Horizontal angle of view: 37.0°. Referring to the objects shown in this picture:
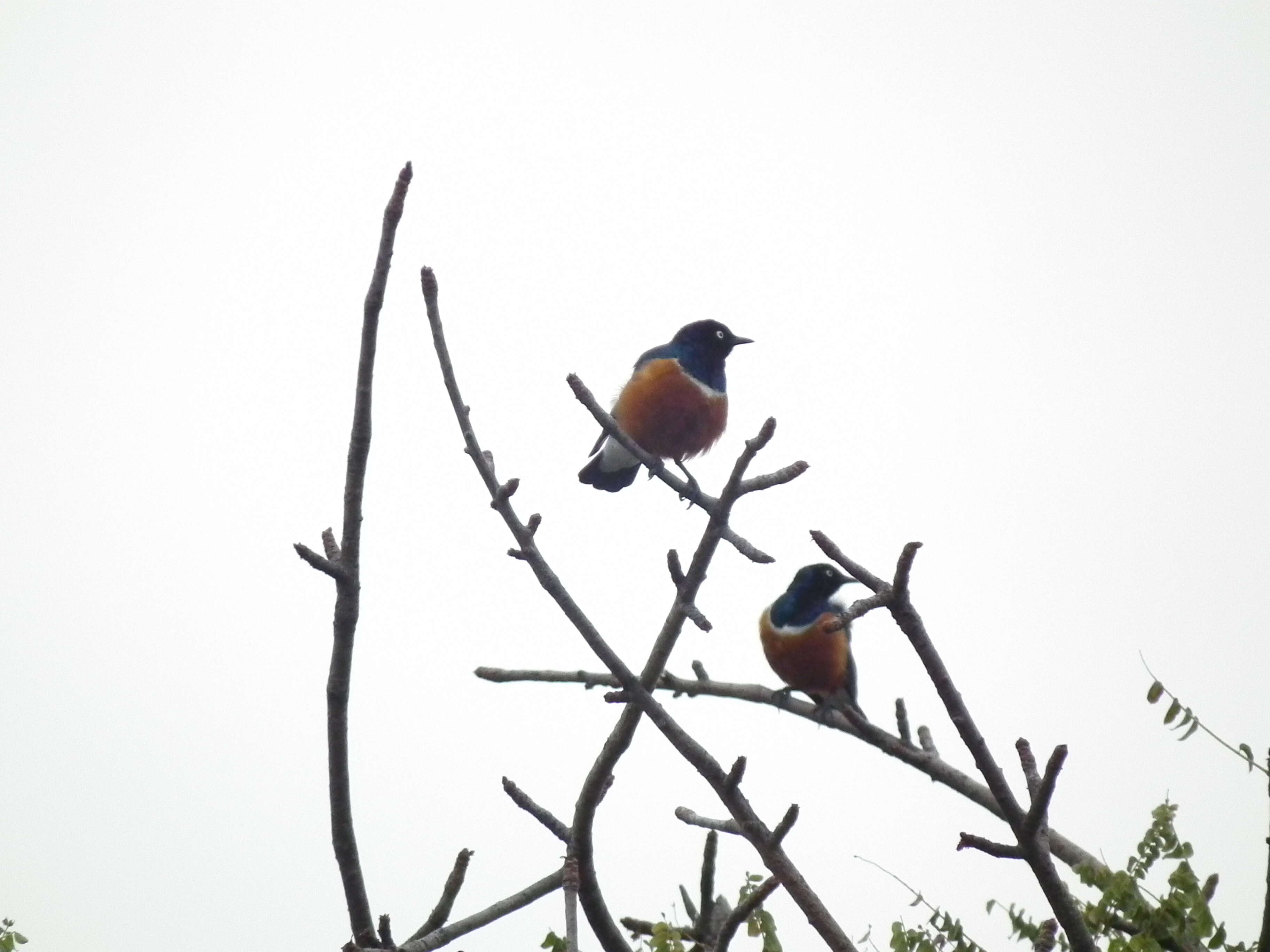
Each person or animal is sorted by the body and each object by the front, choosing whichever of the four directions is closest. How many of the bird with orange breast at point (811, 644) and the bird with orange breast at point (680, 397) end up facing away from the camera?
0

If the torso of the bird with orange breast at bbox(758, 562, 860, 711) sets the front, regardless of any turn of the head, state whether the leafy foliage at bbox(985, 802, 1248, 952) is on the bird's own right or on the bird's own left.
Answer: on the bird's own left

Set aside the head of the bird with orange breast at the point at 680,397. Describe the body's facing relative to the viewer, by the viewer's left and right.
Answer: facing the viewer and to the right of the viewer

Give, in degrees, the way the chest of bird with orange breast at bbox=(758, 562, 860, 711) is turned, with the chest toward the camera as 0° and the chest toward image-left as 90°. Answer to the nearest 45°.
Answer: approximately 45°

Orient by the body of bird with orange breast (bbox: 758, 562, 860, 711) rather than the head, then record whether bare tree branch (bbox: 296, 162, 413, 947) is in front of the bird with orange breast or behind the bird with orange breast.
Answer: in front

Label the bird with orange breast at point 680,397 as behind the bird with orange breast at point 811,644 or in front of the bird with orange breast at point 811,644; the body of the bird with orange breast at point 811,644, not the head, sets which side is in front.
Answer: in front
